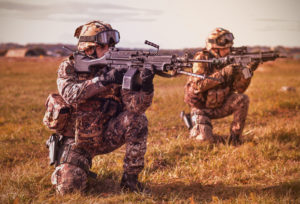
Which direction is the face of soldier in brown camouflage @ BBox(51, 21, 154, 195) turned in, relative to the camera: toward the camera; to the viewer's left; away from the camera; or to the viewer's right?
to the viewer's right

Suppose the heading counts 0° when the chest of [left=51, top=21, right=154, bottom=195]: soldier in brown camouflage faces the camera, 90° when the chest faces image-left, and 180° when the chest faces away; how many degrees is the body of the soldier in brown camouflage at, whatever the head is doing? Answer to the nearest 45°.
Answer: approximately 315°

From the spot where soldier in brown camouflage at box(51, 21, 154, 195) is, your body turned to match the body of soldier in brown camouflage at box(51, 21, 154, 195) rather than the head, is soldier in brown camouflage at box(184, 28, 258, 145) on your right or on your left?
on your left
